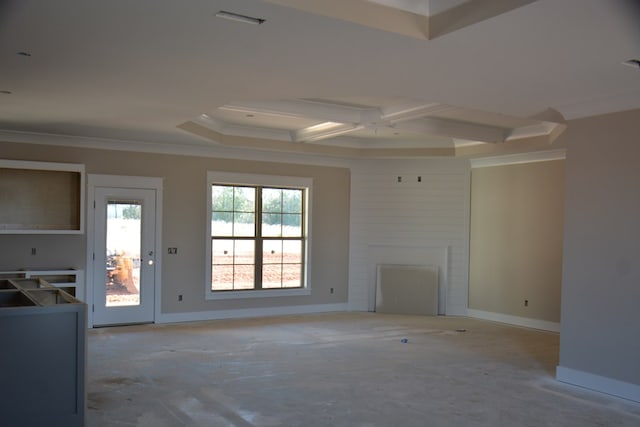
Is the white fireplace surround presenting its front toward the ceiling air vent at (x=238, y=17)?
yes

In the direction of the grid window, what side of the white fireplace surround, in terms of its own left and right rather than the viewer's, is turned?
right

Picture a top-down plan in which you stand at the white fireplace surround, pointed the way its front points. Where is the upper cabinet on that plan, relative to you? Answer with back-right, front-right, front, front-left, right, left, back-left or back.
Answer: front-right

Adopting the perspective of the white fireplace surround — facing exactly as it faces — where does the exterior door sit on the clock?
The exterior door is roughly at 2 o'clock from the white fireplace surround.

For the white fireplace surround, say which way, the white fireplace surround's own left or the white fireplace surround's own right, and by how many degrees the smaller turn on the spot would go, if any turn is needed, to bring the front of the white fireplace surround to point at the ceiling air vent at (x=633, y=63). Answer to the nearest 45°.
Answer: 0° — it already faces it

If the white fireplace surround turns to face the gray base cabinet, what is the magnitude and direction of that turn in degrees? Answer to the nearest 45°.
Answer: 0° — it already faces it

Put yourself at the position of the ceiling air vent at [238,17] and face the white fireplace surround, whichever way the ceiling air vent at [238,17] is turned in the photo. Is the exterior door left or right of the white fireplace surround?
left

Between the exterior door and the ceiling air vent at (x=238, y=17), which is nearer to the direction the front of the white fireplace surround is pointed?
the ceiling air vent

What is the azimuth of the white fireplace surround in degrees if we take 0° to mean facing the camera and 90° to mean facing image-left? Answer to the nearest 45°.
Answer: approximately 0°

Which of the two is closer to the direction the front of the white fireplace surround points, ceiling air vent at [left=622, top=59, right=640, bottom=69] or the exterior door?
the ceiling air vent
